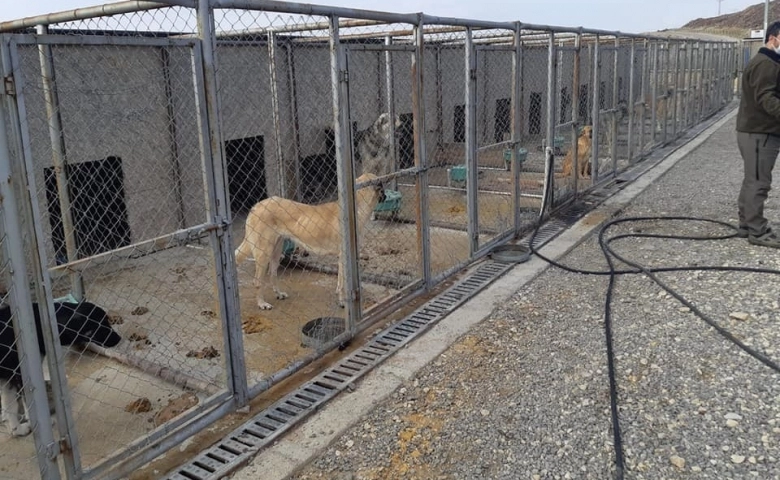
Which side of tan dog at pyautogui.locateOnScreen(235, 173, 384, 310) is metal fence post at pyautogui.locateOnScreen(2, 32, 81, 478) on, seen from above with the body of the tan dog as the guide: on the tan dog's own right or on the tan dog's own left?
on the tan dog's own right

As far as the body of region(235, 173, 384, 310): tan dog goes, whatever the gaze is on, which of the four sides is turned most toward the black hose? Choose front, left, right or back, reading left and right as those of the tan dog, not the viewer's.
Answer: front

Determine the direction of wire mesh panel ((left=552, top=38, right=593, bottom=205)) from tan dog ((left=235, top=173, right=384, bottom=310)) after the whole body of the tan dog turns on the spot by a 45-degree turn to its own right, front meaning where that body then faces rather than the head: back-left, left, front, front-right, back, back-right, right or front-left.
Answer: left

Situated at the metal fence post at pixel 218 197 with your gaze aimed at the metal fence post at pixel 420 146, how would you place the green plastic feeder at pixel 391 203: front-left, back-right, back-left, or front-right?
front-left

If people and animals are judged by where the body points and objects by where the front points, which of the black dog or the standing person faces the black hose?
the black dog

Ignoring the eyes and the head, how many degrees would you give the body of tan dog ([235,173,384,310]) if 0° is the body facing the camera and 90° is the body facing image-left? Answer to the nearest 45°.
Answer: approximately 270°

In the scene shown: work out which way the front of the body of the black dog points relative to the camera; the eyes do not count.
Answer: to the viewer's right
